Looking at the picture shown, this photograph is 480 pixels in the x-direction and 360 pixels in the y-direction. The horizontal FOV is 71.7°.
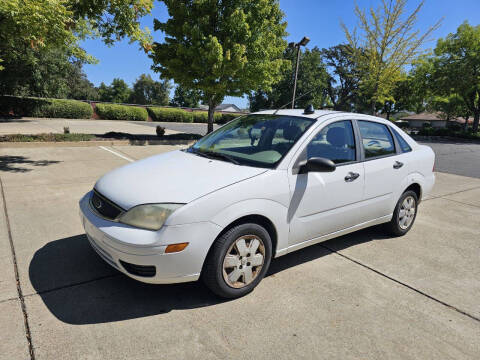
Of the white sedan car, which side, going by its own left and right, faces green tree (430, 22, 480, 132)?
back

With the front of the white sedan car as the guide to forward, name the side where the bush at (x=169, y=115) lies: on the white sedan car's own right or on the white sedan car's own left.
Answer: on the white sedan car's own right

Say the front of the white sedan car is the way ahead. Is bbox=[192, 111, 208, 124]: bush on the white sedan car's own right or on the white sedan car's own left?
on the white sedan car's own right

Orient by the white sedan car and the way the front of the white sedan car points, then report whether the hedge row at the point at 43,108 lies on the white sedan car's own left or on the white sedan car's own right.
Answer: on the white sedan car's own right

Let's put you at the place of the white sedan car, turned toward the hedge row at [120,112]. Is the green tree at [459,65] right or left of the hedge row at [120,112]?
right

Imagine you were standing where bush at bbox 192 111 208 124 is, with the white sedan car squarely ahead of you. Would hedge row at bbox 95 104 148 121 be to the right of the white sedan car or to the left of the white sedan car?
right

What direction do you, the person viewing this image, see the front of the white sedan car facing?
facing the viewer and to the left of the viewer

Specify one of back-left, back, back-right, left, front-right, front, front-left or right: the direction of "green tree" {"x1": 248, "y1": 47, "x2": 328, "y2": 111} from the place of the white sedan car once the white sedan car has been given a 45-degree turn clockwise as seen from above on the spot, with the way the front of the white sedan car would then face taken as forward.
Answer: right

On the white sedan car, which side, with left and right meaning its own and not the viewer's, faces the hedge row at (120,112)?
right

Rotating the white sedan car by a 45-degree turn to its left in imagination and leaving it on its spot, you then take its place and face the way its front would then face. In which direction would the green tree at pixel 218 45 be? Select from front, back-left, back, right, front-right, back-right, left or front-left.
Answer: back

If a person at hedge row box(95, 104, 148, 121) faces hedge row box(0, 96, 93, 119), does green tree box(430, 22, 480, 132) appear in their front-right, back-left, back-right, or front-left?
back-left

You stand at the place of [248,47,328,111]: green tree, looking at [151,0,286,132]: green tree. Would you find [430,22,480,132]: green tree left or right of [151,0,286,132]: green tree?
left
